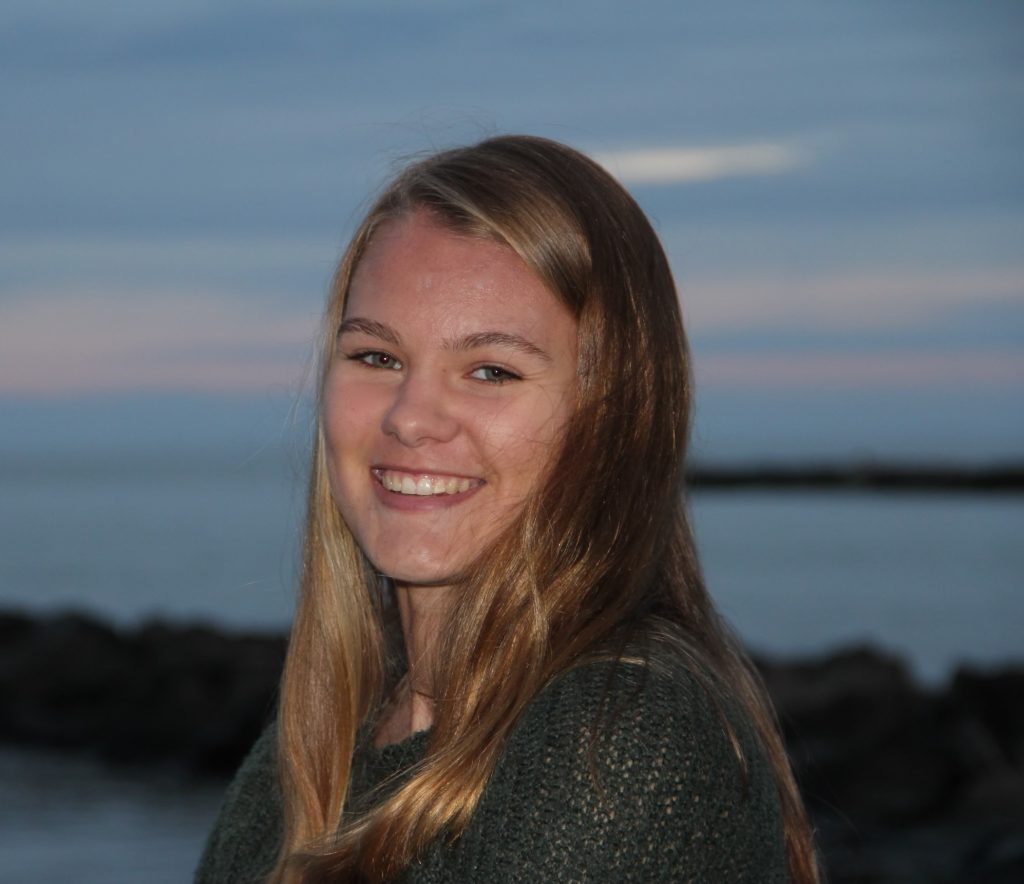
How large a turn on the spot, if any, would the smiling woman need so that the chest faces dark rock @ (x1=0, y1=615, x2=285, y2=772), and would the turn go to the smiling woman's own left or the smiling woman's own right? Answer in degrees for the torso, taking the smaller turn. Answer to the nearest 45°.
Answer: approximately 135° to the smiling woman's own right

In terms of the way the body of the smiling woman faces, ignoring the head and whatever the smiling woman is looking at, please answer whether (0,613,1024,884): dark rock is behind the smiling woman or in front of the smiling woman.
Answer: behind
